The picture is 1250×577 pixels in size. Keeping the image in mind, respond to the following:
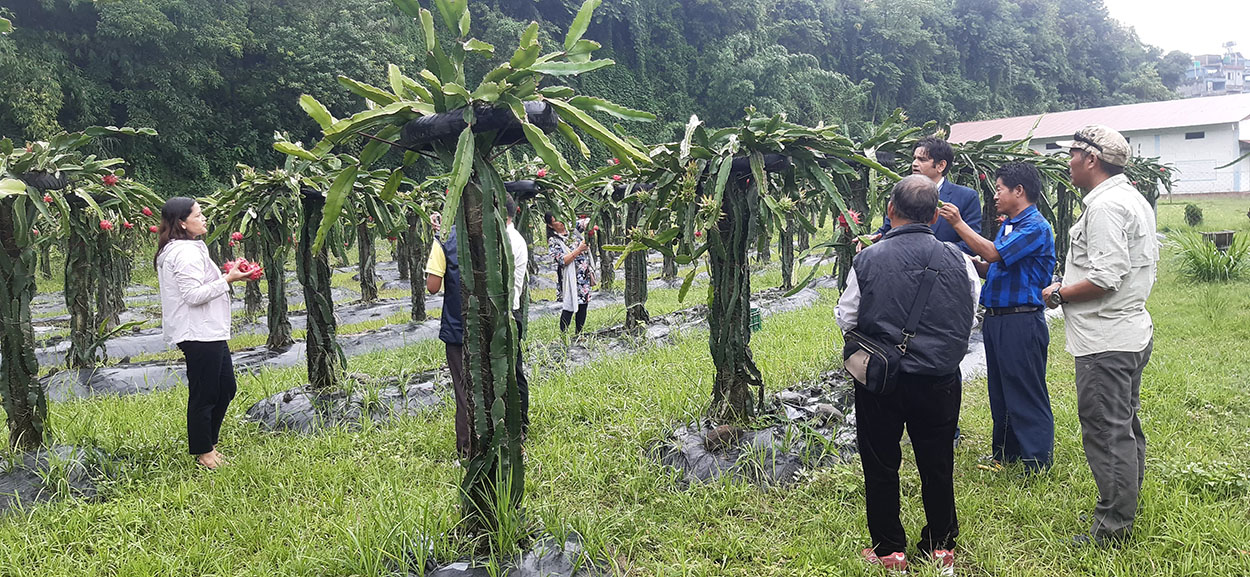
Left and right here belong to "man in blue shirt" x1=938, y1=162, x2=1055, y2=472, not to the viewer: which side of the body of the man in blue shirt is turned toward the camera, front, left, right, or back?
left

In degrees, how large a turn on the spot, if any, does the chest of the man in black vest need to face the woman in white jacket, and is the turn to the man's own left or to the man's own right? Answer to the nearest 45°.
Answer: approximately 90° to the man's own left

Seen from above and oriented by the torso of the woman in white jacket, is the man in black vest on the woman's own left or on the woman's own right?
on the woman's own right

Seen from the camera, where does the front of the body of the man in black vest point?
away from the camera

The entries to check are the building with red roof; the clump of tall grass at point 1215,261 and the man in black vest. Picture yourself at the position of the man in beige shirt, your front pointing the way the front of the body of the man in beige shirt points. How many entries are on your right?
2

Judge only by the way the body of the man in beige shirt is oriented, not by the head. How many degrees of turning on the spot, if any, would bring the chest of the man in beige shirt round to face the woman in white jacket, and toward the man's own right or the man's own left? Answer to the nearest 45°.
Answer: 0° — they already face them

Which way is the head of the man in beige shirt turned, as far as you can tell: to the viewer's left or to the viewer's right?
to the viewer's left

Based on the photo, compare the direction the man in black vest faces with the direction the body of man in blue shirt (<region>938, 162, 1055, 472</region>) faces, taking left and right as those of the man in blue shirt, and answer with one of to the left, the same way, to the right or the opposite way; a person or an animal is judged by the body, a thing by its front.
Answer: to the right

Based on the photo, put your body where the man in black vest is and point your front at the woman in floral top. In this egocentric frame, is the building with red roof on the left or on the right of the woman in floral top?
right
